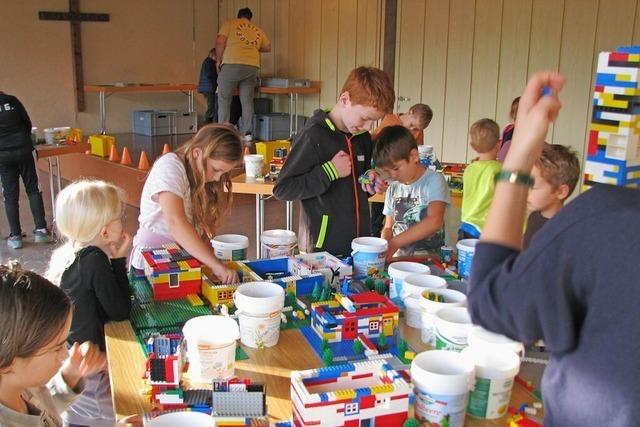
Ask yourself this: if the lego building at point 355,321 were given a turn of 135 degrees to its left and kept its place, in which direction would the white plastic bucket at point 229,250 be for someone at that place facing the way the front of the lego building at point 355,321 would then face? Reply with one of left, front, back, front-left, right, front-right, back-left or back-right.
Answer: left

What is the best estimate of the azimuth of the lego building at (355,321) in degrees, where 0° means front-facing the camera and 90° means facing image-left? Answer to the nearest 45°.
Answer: approximately 0°

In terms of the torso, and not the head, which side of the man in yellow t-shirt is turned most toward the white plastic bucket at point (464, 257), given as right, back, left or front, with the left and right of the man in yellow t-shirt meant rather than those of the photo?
back

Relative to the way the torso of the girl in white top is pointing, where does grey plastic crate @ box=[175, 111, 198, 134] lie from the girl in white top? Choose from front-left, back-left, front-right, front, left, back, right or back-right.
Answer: back-left

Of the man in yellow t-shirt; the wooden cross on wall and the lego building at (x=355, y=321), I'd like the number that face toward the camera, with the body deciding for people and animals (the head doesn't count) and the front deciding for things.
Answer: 2

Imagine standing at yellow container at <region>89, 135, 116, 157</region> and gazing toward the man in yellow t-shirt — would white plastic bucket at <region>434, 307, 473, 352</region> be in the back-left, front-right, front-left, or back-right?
back-right

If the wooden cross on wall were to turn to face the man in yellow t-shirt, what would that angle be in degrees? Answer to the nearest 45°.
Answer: approximately 45° to its left

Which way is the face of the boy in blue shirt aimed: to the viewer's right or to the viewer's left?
to the viewer's left

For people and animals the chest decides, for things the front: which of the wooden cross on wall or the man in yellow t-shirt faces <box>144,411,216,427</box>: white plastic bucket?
the wooden cross on wall

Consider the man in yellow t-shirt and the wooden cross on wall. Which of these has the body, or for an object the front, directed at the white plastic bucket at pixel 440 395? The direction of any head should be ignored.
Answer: the wooden cross on wall
